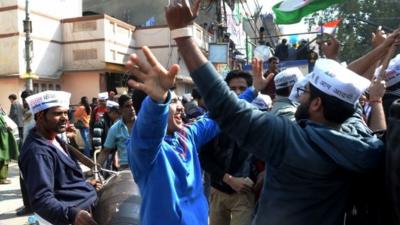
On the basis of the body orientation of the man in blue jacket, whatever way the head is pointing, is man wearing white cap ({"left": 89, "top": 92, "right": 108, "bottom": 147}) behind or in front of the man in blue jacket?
behind

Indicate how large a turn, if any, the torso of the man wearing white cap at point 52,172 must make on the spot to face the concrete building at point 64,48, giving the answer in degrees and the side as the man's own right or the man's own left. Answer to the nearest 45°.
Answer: approximately 135° to the man's own left

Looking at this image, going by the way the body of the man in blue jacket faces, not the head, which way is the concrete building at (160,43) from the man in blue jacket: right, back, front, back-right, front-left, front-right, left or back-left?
back-left

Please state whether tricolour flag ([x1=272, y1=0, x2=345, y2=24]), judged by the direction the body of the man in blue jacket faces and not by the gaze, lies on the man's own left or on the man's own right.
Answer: on the man's own left

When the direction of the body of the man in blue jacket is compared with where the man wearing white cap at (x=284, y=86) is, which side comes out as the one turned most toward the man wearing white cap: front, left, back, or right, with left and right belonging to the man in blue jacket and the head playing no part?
left

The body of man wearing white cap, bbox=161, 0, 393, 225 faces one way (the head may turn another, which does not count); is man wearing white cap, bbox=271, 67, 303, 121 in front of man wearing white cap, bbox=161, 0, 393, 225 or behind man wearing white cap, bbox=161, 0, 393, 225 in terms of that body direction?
in front

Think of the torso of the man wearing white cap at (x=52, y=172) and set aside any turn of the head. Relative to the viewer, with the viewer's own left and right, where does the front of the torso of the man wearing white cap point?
facing the viewer and to the right of the viewer

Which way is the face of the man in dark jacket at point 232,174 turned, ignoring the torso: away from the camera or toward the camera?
toward the camera

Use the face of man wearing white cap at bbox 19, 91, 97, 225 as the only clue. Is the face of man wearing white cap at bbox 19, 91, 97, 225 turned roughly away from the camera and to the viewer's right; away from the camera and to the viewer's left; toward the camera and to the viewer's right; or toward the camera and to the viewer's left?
toward the camera and to the viewer's right

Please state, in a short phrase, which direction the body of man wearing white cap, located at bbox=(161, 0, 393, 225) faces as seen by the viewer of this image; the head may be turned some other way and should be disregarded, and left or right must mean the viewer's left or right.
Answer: facing away from the viewer and to the left of the viewer

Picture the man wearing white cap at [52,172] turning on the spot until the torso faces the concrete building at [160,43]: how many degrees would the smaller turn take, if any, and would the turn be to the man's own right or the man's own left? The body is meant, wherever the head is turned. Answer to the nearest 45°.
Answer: approximately 135° to the man's own left

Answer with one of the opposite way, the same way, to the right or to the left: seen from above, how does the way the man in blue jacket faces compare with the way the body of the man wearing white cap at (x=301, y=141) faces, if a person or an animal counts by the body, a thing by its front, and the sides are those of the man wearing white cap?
the opposite way
